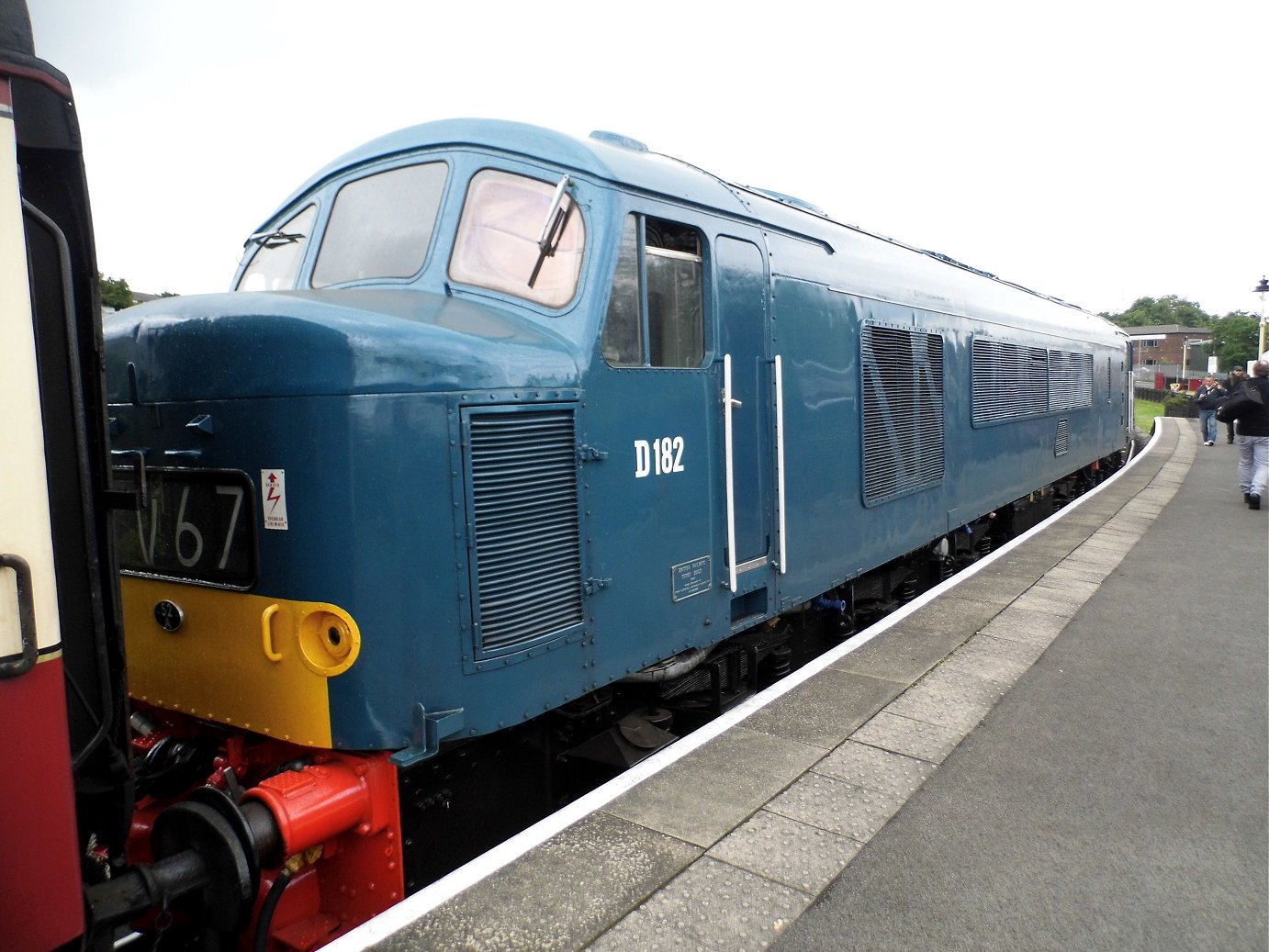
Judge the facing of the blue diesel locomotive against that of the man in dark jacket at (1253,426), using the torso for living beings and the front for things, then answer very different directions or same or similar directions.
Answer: very different directions

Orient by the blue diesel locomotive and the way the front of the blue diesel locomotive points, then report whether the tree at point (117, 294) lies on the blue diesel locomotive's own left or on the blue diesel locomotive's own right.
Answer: on the blue diesel locomotive's own right

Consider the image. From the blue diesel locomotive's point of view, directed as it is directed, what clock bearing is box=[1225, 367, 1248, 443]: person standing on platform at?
The person standing on platform is roughly at 6 o'clock from the blue diesel locomotive.

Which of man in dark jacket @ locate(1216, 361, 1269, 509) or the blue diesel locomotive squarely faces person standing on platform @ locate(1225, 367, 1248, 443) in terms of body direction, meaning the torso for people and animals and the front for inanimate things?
the man in dark jacket

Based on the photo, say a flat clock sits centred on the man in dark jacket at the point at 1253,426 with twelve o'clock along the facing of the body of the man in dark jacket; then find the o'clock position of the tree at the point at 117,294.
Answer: The tree is roughly at 9 o'clock from the man in dark jacket.

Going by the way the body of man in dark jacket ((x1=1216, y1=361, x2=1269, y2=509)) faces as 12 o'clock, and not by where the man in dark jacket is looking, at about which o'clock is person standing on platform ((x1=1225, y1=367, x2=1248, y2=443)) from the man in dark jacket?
The person standing on platform is roughly at 12 o'clock from the man in dark jacket.

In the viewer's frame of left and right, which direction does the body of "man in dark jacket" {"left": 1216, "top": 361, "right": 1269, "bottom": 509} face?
facing away from the viewer

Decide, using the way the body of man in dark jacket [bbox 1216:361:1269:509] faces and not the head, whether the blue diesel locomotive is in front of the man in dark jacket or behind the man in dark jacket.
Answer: behind

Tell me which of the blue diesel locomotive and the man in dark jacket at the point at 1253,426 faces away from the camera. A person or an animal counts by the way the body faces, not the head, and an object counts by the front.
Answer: the man in dark jacket

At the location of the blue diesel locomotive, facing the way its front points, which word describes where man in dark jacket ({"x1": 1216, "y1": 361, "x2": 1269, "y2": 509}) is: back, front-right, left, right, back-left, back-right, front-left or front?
back

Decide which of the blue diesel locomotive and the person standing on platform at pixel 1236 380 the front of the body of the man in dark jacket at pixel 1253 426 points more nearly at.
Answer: the person standing on platform

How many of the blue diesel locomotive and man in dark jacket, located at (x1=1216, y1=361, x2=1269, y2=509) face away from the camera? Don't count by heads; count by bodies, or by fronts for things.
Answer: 1
